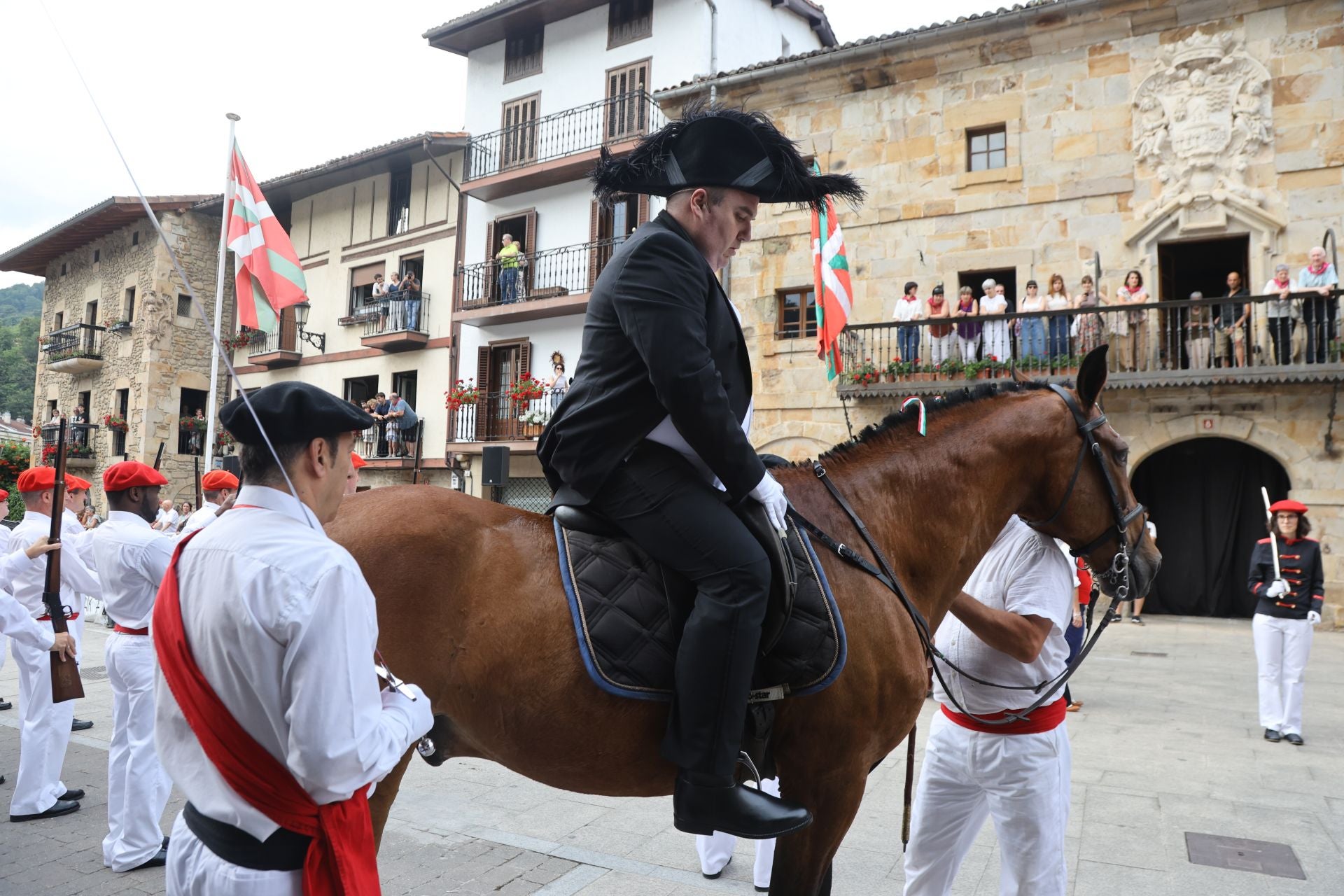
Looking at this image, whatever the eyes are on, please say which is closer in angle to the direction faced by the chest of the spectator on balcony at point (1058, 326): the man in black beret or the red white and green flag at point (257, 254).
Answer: the man in black beret

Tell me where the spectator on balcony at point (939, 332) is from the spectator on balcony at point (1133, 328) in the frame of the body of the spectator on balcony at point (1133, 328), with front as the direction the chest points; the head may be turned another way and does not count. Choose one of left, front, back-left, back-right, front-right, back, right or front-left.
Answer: right

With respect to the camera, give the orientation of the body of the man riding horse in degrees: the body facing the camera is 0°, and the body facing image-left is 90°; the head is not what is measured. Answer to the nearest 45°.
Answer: approximately 270°

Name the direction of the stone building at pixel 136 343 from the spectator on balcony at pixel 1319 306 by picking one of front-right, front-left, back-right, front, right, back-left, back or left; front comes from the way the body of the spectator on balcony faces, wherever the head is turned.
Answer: right

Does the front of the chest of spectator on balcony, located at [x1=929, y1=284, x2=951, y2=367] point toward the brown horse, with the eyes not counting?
yes

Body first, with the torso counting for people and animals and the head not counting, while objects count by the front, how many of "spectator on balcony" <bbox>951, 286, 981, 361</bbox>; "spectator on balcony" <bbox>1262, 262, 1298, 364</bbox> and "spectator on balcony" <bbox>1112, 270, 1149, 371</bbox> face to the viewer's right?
0

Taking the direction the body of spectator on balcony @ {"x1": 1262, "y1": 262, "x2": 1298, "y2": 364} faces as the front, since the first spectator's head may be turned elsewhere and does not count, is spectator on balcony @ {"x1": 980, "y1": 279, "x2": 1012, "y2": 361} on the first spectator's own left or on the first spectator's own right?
on the first spectator's own right

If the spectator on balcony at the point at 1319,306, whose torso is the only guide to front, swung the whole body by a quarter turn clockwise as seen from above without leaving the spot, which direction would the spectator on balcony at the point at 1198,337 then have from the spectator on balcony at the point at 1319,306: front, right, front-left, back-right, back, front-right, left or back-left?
front

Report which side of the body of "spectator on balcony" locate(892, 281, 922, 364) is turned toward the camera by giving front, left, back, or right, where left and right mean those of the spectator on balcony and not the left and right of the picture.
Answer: front

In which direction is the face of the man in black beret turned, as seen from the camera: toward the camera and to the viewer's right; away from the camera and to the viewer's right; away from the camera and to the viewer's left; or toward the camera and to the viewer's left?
away from the camera and to the viewer's right

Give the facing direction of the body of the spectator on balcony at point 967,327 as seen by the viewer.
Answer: toward the camera

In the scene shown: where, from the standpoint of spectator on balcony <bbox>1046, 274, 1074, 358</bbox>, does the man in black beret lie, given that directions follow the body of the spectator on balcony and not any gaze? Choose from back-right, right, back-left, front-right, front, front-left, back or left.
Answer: front

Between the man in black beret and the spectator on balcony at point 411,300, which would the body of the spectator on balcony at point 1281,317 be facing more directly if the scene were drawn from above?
the man in black beret

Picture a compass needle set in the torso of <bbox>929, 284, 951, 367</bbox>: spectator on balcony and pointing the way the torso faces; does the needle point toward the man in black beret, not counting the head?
yes

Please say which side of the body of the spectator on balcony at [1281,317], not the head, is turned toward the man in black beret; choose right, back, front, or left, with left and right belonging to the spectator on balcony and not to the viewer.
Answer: front

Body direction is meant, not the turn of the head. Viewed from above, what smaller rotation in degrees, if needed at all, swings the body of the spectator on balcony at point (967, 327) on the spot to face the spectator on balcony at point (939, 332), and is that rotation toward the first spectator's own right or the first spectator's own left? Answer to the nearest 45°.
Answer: approximately 135° to the first spectator's own right
